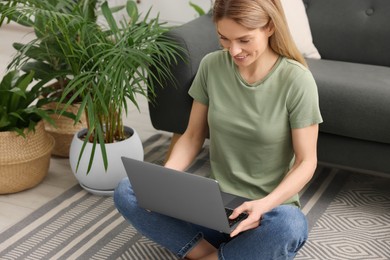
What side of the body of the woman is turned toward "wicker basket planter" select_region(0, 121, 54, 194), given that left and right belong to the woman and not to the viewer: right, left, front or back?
right

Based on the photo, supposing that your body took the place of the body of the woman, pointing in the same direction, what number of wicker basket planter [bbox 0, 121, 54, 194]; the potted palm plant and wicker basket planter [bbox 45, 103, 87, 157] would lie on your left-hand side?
0

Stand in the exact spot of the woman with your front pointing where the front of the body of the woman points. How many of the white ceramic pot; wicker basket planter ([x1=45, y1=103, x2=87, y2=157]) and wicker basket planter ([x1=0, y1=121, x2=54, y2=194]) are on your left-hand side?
0

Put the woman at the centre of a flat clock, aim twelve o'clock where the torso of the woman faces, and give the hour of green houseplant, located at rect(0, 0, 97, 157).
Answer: The green houseplant is roughly at 3 o'clock from the woman.

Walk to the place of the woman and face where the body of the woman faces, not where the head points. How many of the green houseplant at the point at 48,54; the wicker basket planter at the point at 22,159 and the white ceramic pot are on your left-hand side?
0

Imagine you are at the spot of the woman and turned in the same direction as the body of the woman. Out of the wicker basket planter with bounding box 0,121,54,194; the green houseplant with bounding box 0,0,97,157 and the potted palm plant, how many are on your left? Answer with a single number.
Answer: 0

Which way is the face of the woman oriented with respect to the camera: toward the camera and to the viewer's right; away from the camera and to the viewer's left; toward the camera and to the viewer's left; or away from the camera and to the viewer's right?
toward the camera and to the viewer's left

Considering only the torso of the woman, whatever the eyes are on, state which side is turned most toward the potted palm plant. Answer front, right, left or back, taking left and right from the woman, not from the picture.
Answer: right

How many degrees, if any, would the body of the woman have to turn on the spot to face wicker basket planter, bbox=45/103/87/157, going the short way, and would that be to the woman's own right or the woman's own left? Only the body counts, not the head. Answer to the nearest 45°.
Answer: approximately 90° to the woman's own right

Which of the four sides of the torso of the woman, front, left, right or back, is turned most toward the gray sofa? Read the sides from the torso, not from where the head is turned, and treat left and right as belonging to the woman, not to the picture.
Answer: back

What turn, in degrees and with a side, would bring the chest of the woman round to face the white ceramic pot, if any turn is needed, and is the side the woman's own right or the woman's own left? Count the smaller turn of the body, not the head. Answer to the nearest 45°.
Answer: approximately 90° to the woman's own right
